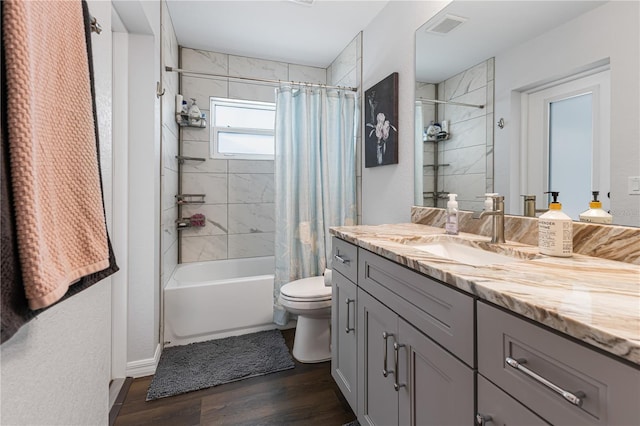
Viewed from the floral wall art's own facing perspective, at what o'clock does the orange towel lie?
The orange towel is roughly at 11 o'clock from the floral wall art.

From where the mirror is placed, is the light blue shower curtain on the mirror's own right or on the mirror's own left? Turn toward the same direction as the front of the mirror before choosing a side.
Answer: on the mirror's own right

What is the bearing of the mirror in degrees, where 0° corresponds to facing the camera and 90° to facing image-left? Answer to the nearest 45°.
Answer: approximately 45°

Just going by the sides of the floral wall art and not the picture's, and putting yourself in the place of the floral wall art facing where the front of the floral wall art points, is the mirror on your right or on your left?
on your left

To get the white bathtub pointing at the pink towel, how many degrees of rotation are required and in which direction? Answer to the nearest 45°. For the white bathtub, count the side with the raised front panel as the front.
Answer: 0° — it already faces it

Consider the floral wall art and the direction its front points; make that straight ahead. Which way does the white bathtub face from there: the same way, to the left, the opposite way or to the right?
to the left

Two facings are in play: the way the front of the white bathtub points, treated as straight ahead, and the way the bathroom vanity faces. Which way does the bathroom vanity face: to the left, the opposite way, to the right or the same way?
to the right

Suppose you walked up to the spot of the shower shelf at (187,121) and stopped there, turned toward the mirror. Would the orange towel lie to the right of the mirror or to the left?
right
